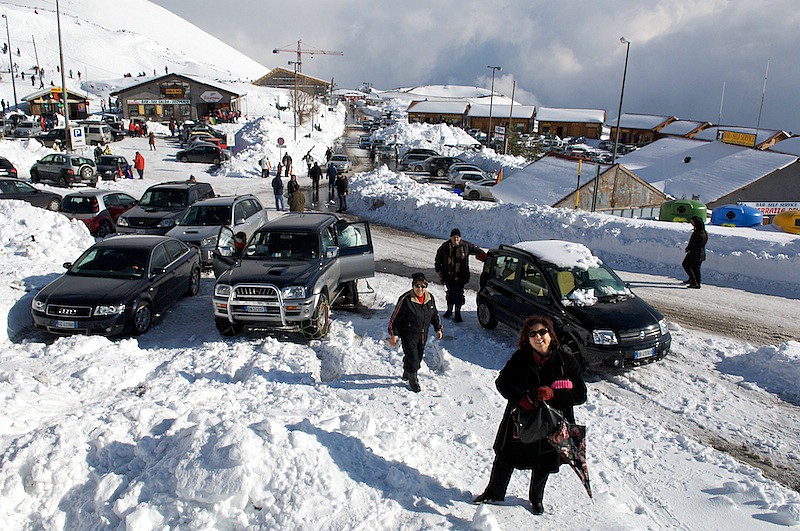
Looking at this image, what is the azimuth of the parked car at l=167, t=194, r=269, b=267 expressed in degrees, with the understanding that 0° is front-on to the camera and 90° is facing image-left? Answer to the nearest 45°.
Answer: approximately 45°

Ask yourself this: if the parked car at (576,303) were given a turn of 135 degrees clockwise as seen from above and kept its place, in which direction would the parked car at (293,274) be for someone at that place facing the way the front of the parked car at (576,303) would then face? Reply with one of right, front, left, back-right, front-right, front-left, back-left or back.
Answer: front

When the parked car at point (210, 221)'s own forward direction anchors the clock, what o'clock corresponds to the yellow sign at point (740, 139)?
The yellow sign is roughly at 7 o'clock from the parked car.

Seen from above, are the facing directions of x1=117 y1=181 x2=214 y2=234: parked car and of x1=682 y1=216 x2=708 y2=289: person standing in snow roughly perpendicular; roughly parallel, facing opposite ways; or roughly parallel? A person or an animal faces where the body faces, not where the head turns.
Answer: roughly perpendicular

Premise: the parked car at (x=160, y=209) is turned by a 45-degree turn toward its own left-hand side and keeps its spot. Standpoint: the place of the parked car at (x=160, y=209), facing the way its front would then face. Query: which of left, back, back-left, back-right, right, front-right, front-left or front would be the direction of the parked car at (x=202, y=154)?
back

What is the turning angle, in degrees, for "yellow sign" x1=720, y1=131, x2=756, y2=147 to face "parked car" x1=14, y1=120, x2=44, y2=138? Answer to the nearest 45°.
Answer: approximately 90° to its right

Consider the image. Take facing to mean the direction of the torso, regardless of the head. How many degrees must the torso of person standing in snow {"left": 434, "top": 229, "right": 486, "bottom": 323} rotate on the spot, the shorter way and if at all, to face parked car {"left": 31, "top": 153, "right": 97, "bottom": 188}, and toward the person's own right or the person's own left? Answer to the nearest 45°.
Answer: approximately 135° to the person's own right

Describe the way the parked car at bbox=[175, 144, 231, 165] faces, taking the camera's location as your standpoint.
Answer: facing to the left of the viewer

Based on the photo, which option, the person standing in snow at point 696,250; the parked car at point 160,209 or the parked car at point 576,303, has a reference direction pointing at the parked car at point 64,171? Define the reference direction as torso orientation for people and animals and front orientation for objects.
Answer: the person standing in snow

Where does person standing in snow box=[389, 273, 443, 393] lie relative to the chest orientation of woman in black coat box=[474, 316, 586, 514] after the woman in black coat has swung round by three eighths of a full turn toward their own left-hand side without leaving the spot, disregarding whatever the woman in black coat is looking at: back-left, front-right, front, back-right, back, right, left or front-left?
left

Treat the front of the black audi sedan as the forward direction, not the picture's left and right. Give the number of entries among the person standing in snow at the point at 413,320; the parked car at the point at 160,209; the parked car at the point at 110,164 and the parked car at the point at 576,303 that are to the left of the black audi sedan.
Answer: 2

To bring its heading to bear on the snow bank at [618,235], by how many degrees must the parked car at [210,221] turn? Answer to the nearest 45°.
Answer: approximately 135° to its left
